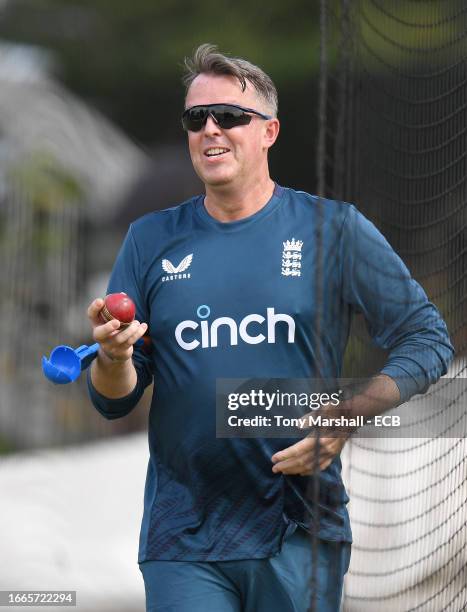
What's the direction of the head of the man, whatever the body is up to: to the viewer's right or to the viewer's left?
to the viewer's left

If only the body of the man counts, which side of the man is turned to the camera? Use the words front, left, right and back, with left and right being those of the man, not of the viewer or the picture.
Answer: front

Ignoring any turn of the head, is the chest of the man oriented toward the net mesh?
no
